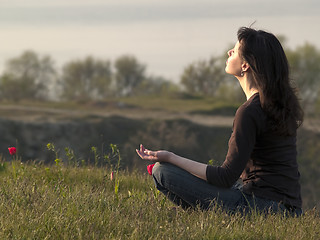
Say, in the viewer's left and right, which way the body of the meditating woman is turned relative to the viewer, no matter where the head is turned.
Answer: facing away from the viewer and to the left of the viewer

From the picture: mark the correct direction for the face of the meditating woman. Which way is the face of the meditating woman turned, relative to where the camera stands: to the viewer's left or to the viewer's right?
to the viewer's left
